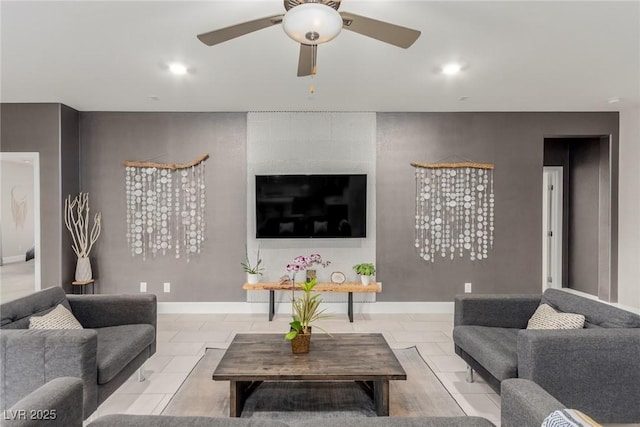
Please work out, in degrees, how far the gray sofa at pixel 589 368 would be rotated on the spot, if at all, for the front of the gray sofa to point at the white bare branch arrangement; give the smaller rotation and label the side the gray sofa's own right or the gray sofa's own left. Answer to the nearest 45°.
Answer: approximately 45° to the gray sofa's own right

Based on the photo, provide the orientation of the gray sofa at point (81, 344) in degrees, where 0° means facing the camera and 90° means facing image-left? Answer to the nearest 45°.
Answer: approximately 315°

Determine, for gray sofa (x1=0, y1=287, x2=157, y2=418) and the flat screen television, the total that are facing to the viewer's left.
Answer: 0

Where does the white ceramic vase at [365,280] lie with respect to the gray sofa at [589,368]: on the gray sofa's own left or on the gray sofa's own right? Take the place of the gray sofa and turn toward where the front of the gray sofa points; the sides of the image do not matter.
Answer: on the gray sofa's own right

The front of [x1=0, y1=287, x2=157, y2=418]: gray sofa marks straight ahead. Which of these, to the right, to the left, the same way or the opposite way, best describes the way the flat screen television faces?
to the right

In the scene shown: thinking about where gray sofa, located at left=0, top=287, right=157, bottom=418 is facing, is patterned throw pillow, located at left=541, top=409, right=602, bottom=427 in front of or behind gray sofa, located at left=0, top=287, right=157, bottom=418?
in front

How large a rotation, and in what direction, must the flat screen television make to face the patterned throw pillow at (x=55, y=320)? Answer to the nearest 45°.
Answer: approximately 45° to its right

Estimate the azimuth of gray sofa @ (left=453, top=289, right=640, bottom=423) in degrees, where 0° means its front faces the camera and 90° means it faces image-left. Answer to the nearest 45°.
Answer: approximately 45°

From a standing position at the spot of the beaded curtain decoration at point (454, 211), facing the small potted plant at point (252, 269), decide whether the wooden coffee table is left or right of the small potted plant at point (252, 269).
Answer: left

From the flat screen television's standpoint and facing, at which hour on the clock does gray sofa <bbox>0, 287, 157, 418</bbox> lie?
The gray sofa is roughly at 1 o'clock from the flat screen television.

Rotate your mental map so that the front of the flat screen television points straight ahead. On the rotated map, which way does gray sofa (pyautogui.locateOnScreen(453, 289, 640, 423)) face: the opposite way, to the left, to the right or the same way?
to the right

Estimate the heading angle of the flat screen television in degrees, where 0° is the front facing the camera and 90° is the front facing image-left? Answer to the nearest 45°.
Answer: approximately 0°

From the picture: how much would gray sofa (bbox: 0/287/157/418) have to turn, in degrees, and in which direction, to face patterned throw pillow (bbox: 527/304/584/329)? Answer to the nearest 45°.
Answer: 0° — it already faces it

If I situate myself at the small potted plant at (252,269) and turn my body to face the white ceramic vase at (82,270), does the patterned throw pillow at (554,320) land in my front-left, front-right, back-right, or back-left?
back-left

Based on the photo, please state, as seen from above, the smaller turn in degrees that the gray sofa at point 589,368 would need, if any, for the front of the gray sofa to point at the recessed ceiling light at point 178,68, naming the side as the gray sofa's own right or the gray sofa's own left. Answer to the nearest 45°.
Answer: approximately 45° to the gray sofa's own right
